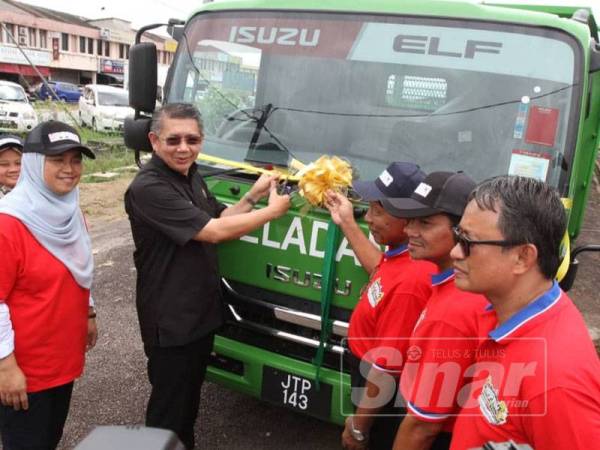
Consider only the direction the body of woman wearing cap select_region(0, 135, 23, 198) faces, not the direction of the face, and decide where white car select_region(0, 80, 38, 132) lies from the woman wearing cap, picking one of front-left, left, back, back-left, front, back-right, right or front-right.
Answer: back-left

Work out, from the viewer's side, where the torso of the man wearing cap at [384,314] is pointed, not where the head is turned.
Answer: to the viewer's left

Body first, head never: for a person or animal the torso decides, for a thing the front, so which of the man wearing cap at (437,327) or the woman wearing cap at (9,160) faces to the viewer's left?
the man wearing cap at (437,327)

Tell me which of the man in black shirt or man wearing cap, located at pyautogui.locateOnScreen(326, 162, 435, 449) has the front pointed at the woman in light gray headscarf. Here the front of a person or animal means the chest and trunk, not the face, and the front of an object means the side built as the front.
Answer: the man wearing cap

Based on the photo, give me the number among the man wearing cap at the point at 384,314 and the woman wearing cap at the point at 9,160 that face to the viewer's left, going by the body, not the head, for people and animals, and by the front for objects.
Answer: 1
